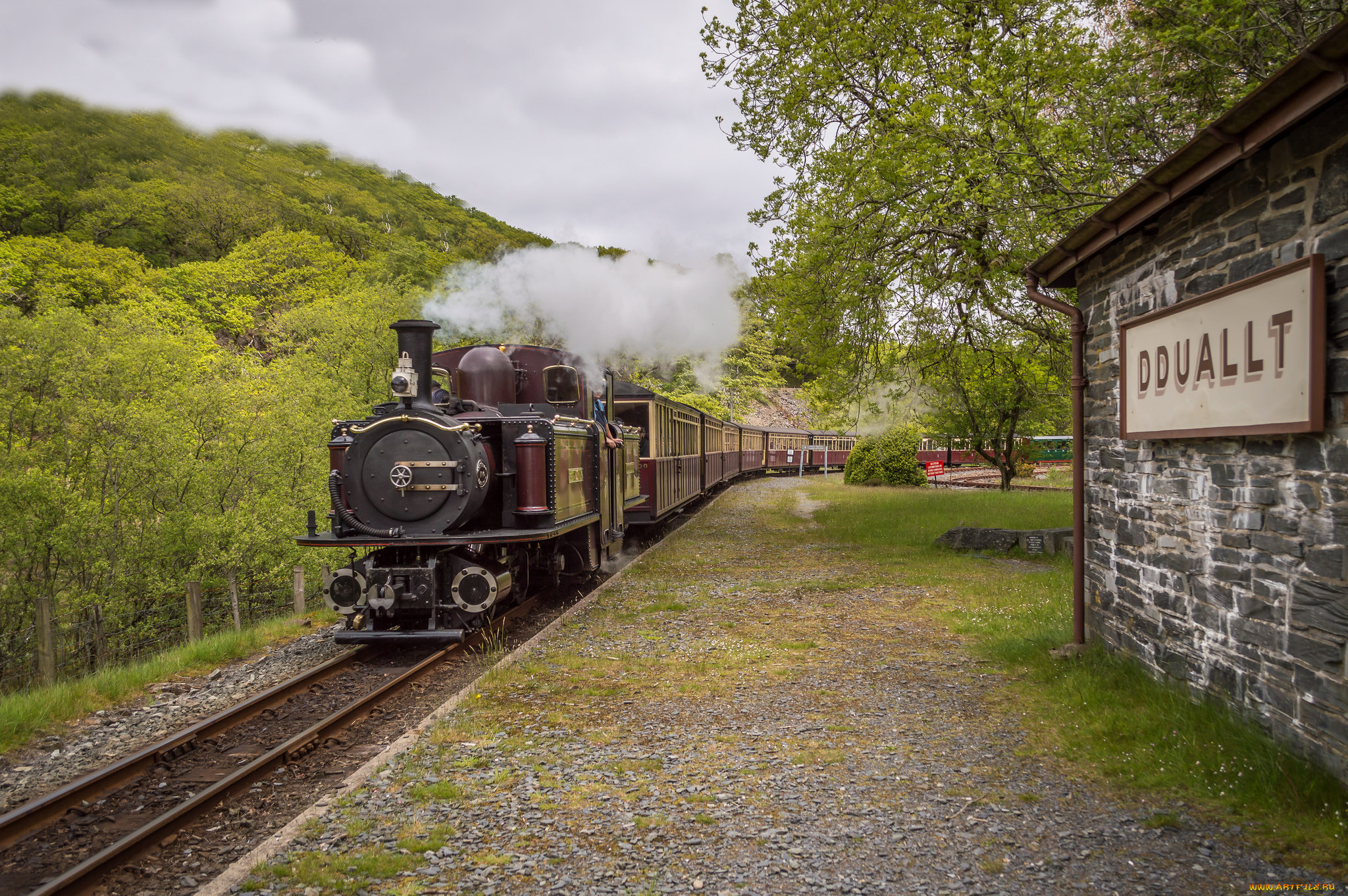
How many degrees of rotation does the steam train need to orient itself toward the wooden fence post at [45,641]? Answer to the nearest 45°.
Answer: approximately 45° to its right

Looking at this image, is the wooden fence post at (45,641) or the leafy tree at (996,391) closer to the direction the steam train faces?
the wooden fence post

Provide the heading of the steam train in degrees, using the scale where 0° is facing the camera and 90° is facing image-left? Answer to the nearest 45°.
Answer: approximately 45°

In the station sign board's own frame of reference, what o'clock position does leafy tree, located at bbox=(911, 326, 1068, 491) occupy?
The leafy tree is roughly at 4 o'clock from the station sign board.

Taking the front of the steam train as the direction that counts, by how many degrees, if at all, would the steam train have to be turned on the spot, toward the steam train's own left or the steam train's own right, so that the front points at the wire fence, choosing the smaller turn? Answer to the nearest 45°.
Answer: approximately 90° to the steam train's own right

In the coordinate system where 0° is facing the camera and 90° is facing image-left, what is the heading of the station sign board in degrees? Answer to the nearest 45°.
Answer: approximately 45°

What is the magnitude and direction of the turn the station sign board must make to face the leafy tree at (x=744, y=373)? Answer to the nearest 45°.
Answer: approximately 90° to its right

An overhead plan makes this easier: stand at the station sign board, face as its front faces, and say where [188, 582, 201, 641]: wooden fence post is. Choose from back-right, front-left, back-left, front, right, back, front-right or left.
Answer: front-right

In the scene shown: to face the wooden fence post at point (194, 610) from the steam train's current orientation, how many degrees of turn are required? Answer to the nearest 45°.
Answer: approximately 90° to its right

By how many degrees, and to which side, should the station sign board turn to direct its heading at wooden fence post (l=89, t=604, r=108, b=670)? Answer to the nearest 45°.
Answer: approximately 45° to its right

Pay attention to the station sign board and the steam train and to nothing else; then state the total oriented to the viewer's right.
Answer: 0

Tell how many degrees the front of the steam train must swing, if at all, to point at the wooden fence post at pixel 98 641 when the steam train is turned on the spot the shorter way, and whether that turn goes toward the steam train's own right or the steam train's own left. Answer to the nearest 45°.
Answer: approximately 90° to the steam train's own right

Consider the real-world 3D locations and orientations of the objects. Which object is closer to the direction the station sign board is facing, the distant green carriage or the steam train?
the steam train
